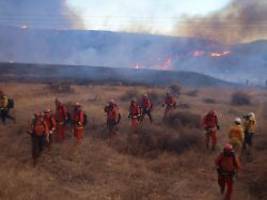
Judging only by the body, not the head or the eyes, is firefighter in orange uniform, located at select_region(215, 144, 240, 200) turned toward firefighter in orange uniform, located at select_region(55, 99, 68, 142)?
no

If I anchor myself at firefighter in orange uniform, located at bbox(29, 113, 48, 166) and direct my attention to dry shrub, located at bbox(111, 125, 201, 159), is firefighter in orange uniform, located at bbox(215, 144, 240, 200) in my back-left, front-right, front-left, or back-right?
front-right

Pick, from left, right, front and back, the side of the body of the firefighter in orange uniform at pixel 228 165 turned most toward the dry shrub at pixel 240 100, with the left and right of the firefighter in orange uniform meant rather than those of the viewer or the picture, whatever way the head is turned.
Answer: front

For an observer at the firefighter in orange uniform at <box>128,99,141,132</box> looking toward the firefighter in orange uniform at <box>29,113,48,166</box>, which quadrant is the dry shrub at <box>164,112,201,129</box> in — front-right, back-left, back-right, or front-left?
back-left

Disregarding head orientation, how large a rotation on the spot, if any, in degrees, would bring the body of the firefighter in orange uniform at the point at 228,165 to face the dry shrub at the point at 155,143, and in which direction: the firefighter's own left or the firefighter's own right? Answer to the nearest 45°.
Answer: approximately 45° to the firefighter's own left

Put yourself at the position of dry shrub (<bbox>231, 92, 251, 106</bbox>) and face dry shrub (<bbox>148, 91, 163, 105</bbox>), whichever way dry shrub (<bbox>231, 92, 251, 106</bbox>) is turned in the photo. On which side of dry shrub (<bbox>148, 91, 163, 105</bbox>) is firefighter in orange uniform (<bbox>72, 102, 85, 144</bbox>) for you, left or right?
left

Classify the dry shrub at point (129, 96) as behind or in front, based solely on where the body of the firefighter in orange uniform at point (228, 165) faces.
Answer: in front

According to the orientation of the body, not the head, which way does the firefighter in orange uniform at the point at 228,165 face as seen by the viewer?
away from the camera

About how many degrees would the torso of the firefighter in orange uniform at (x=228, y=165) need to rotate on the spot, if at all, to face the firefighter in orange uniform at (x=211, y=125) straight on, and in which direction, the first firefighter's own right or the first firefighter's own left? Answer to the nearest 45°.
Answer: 0° — they already face them

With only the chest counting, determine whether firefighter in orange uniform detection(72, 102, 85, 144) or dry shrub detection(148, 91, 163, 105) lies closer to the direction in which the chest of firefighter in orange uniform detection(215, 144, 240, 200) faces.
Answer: the dry shrub

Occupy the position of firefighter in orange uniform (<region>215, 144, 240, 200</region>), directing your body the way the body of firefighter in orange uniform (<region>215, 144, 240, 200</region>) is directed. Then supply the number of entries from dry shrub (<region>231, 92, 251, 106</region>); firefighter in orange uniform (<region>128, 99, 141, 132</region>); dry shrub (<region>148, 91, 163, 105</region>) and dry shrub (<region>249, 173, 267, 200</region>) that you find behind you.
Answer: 0

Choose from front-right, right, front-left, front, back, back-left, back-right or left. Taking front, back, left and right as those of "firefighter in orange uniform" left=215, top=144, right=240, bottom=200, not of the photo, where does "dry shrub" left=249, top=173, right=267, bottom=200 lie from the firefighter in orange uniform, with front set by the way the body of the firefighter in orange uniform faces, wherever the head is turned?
front-right

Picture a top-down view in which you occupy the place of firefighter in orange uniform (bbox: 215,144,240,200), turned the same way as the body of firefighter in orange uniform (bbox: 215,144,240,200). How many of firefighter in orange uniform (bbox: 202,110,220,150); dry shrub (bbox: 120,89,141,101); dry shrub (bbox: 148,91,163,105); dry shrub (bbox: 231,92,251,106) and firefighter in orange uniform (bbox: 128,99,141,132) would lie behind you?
0
